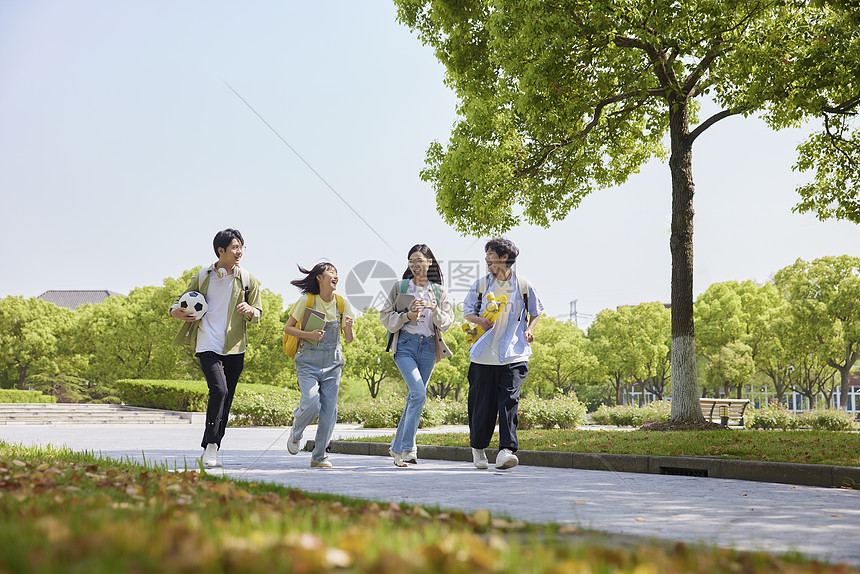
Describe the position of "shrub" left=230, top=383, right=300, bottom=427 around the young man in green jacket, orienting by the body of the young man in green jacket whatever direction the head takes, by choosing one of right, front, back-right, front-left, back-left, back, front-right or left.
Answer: back

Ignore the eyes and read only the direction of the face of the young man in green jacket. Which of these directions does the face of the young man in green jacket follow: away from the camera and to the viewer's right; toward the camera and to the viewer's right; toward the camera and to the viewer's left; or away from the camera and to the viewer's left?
toward the camera and to the viewer's right

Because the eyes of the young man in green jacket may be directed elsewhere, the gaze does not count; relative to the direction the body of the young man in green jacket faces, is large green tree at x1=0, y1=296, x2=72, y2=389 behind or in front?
behind

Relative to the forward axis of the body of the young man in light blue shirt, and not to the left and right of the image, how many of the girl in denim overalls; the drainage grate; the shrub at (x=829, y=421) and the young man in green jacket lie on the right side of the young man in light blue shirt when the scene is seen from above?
2

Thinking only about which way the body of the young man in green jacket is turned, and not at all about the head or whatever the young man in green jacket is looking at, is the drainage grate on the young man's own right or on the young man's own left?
on the young man's own left

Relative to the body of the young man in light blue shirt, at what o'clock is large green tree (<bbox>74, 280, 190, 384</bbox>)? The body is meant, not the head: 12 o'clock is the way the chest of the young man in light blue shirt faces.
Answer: The large green tree is roughly at 5 o'clock from the young man in light blue shirt.

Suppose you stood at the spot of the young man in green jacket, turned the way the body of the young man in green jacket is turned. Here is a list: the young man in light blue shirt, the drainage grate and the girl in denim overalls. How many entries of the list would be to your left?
3

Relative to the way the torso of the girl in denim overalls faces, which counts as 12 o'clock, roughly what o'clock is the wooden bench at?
The wooden bench is roughly at 9 o'clock from the girl in denim overalls.

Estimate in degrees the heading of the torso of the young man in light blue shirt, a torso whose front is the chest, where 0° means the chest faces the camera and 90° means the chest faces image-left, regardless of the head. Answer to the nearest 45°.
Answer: approximately 0°

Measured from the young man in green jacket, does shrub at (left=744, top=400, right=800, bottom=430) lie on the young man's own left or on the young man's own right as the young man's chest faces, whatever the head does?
on the young man's own left

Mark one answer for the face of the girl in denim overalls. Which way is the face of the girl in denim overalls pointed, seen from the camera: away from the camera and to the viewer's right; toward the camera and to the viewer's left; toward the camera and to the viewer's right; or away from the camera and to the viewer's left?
toward the camera and to the viewer's right

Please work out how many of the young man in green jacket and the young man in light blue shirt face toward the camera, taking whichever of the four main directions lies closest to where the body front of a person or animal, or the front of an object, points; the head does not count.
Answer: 2

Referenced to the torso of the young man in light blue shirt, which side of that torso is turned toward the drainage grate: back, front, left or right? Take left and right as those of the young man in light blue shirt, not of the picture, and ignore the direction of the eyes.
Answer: left
